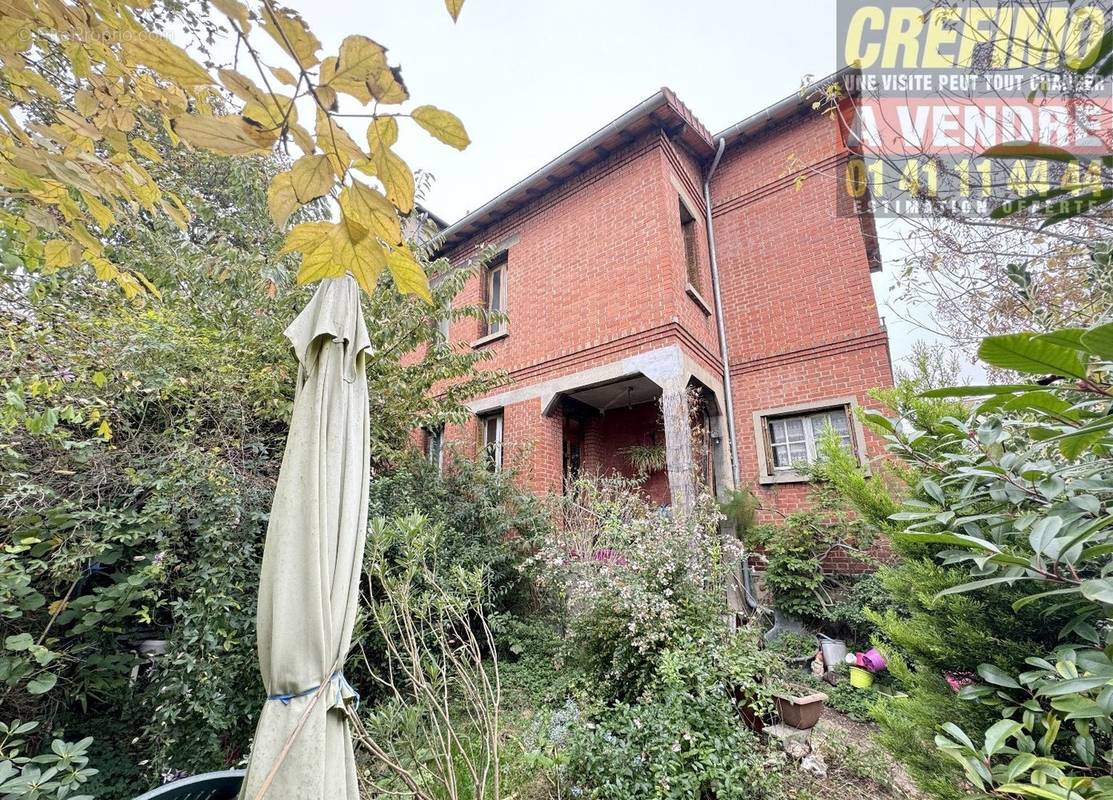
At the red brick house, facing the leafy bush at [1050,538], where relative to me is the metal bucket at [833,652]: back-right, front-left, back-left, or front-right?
front-left

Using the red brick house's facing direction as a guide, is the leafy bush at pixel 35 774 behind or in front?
in front

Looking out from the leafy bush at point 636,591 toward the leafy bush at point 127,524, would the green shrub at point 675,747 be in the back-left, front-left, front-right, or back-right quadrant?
front-left

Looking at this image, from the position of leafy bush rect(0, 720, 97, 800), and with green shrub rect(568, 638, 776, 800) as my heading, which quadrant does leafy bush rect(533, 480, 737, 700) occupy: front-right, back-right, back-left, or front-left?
front-left

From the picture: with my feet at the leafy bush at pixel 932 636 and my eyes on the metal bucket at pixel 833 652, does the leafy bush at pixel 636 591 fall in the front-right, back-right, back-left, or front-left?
front-left

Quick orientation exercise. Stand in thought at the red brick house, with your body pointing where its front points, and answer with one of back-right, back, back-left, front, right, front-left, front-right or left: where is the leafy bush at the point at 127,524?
front

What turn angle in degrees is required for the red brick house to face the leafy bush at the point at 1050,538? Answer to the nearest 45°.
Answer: approximately 45° to its left

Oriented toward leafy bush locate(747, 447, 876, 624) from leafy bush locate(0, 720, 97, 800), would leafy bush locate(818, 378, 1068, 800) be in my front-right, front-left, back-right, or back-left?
front-right

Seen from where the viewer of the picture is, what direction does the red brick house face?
facing the viewer and to the left of the viewer
